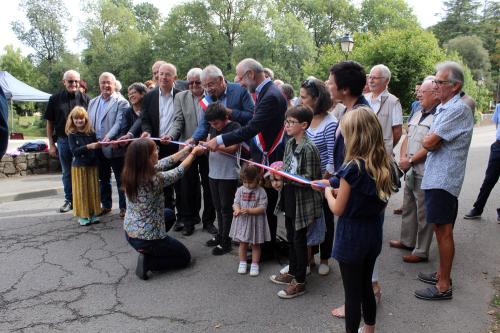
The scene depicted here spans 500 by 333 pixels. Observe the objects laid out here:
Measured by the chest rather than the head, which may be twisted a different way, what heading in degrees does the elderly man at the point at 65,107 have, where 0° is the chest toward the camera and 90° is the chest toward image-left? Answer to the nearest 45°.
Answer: approximately 0°

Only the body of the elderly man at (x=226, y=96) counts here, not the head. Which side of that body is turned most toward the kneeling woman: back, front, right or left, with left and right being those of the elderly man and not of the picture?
front

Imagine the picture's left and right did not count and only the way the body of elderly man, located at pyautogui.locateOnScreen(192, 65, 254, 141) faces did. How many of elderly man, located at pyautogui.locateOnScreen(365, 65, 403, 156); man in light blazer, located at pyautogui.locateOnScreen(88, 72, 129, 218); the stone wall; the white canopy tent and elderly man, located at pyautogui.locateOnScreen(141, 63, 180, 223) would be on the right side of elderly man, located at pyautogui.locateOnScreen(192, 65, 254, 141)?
4

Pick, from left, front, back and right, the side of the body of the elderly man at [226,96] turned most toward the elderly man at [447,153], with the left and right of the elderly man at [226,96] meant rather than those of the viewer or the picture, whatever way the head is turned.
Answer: left

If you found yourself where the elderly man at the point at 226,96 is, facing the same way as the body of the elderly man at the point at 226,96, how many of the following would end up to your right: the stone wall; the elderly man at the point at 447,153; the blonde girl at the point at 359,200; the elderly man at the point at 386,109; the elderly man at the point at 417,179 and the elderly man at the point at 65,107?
2

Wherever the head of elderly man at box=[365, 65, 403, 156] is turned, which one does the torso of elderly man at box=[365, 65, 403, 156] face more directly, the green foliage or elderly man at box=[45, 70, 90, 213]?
the elderly man

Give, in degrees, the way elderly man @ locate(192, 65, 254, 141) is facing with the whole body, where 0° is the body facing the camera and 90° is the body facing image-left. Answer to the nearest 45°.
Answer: approximately 45°

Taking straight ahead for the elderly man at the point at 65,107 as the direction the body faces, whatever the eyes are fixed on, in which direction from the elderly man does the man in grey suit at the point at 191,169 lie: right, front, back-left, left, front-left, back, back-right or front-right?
front-left

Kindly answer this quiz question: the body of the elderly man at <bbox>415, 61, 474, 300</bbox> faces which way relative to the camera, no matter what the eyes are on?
to the viewer's left

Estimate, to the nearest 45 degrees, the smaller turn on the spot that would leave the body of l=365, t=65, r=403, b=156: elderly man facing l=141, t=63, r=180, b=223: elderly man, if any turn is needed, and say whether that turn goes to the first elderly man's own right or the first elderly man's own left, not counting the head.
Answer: approximately 45° to the first elderly man's own right

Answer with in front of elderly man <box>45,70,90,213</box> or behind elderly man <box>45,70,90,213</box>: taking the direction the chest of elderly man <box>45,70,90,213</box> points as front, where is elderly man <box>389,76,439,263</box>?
in front

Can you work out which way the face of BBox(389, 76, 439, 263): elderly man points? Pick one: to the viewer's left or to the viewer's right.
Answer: to the viewer's left

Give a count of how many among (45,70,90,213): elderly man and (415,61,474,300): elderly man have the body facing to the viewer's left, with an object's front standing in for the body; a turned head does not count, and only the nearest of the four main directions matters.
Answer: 1

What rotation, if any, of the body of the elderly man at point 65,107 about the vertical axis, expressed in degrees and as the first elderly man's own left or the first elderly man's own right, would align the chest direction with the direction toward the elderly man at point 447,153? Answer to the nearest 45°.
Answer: approximately 45° to the first elderly man's own left

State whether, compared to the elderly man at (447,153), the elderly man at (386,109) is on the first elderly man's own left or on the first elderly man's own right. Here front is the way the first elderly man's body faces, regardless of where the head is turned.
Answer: on the first elderly man's own right
